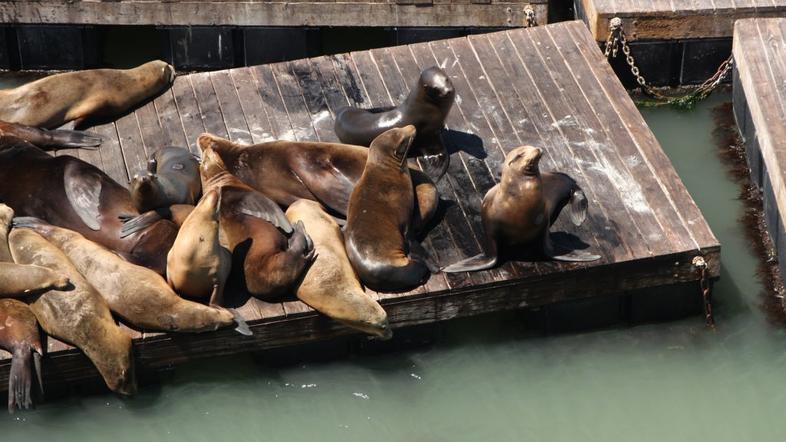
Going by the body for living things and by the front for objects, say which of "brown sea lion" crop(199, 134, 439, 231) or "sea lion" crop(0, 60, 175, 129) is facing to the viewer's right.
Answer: the sea lion

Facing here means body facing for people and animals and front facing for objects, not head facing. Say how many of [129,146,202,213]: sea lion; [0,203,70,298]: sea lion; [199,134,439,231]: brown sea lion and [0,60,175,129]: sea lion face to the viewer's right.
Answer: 2

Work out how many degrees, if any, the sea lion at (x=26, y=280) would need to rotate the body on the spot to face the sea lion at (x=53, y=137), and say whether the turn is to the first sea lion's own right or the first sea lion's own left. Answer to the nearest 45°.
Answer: approximately 90° to the first sea lion's own left

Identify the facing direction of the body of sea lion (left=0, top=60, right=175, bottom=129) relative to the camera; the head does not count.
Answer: to the viewer's right

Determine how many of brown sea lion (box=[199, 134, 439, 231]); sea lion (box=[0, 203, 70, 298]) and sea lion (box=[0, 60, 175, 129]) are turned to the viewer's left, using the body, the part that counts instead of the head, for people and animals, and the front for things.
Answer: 1

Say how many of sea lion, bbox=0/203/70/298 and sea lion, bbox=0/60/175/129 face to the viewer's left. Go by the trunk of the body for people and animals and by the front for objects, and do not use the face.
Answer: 0

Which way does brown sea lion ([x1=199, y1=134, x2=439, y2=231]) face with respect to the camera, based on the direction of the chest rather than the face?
to the viewer's left

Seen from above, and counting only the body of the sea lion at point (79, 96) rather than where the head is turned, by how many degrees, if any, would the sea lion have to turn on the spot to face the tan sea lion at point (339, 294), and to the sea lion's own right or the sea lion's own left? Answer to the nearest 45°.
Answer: approximately 45° to the sea lion's own right
